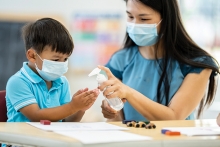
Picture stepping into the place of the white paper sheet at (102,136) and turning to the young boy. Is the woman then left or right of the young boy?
right

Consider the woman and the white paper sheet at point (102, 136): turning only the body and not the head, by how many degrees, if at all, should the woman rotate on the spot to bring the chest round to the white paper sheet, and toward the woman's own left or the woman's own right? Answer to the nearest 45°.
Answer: approximately 45° to the woman's own left

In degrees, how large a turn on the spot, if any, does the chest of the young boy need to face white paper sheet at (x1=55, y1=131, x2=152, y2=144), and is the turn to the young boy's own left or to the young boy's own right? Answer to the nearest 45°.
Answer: approximately 45° to the young boy's own right

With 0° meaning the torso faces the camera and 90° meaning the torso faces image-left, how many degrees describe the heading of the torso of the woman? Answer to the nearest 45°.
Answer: approximately 45°
